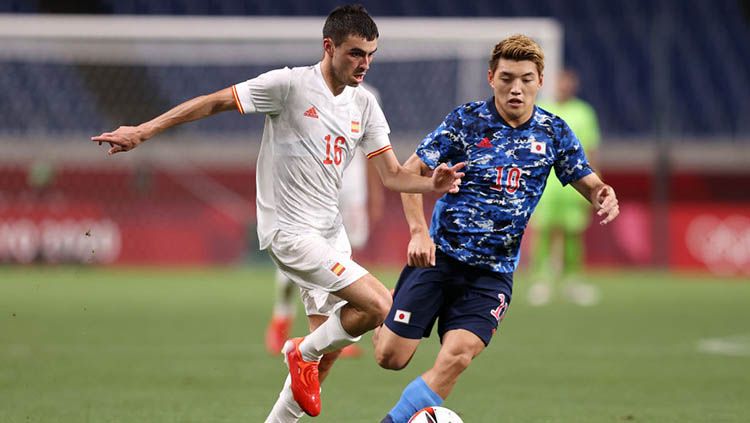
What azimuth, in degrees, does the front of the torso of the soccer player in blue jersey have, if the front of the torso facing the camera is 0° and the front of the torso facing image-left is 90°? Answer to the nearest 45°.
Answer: approximately 0°

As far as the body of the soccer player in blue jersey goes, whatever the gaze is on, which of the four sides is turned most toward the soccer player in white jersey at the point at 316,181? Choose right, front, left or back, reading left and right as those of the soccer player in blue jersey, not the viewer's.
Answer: right

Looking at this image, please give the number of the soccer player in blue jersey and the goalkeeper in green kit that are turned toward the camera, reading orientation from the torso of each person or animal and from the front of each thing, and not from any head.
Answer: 2

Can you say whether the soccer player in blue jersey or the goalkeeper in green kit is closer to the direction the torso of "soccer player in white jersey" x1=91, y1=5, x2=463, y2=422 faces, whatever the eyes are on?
the soccer player in blue jersey

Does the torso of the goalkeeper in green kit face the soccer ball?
yes

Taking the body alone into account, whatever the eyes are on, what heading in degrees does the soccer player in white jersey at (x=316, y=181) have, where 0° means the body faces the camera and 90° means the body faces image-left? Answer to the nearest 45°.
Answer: approximately 315°

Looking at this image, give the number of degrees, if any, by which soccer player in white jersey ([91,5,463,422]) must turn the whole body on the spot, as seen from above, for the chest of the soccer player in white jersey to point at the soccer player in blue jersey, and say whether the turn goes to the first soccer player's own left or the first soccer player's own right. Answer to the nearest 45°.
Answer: approximately 45° to the first soccer player's own left
